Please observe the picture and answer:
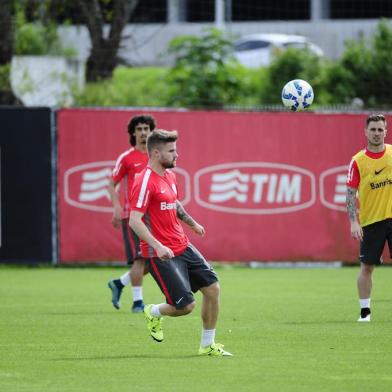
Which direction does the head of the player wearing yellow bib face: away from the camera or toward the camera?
toward the camera

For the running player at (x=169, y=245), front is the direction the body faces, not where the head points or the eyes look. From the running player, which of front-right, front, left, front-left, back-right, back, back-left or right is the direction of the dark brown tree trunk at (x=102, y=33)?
back-left

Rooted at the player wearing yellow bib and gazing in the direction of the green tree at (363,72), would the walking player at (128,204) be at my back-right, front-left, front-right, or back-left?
front-left

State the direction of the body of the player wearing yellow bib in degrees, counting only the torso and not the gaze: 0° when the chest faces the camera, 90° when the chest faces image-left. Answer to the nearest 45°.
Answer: approximately 0°

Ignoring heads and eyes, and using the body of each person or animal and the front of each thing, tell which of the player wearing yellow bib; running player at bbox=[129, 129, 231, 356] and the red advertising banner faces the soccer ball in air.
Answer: the red advertising banner

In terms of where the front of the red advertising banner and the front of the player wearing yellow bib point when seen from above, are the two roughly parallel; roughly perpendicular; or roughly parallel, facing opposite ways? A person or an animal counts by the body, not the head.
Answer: roughly parallel

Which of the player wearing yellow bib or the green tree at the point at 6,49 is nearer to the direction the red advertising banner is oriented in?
the player wearing yellow bib

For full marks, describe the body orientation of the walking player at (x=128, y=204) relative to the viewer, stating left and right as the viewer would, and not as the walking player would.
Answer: facing the viewer and to the right of the viewer

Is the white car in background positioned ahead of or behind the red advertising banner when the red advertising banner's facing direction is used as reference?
behind

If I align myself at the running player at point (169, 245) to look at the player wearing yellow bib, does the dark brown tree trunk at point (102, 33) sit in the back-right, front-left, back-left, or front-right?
front-left

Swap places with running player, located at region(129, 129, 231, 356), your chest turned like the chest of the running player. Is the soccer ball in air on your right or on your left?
on your left

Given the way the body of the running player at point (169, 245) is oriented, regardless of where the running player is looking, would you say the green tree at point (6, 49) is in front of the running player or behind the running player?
behind

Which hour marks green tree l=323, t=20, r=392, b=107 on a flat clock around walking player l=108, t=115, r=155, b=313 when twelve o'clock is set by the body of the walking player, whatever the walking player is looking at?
The green tree is roughly at 8 o'clock from the walking player.

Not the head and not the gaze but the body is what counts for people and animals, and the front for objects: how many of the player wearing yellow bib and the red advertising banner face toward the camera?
2

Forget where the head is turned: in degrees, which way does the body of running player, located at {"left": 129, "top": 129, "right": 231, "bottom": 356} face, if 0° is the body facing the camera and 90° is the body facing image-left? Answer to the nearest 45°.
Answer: approximately 315°

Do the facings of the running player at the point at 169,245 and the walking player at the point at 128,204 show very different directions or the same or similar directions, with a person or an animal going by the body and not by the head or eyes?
same or similar directions

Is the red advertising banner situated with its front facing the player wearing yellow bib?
yes
